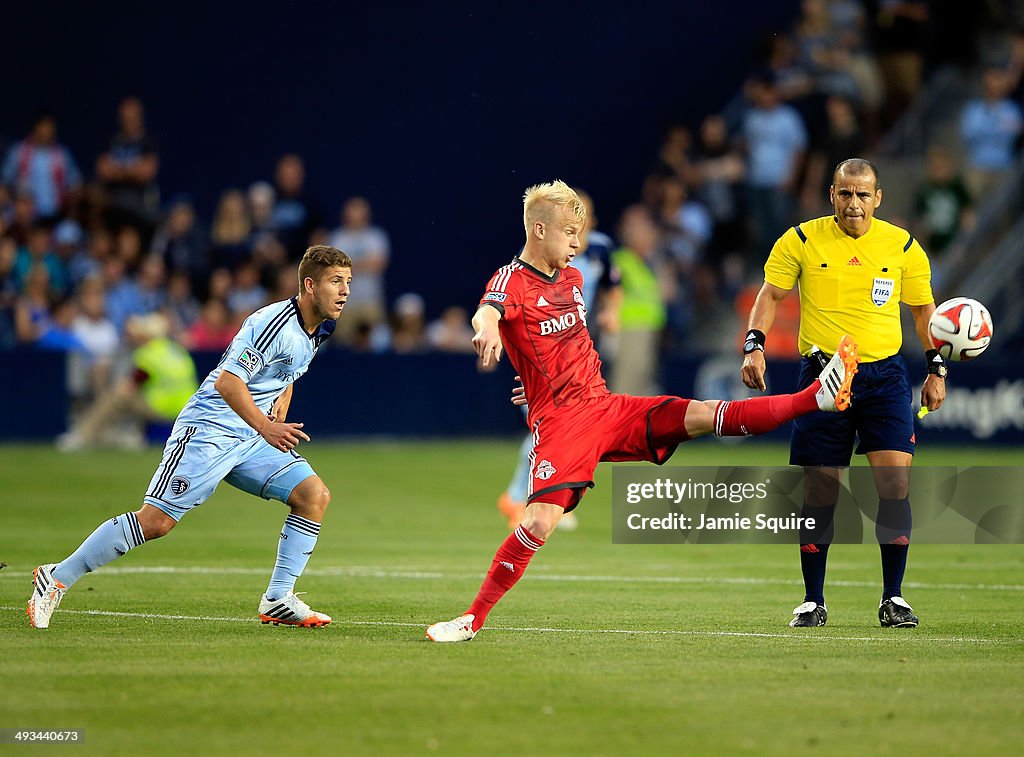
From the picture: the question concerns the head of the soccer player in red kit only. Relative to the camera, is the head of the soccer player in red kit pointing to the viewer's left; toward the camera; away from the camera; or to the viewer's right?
to the viewer's right

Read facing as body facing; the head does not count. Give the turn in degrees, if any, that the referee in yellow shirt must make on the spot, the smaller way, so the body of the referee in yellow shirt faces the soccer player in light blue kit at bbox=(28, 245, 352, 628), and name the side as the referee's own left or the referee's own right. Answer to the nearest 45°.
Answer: approximately 90° to the referee's own right

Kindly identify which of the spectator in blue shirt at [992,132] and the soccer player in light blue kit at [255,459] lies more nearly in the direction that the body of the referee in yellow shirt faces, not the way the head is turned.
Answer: the soccer player in light blue kit

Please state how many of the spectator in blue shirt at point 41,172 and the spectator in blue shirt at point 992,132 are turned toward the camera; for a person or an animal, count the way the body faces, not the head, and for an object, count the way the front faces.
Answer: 2

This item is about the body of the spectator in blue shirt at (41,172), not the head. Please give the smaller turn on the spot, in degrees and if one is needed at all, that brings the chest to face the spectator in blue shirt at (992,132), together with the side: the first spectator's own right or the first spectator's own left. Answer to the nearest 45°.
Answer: approximately 90° to the first spectator's own left

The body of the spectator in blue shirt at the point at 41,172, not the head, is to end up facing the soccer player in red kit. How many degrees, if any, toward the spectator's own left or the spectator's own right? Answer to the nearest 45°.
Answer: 0° — they already face them
